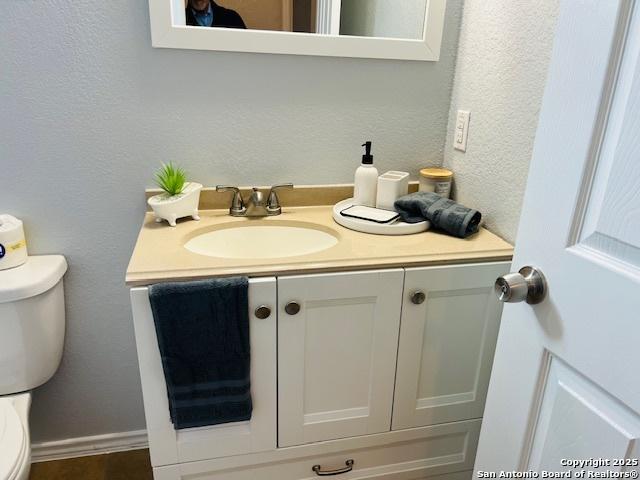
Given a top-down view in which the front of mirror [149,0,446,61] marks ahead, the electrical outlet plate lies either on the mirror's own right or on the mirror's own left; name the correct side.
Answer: on the mirror's own left

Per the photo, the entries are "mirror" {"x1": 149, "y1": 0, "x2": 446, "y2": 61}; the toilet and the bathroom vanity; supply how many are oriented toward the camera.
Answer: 3

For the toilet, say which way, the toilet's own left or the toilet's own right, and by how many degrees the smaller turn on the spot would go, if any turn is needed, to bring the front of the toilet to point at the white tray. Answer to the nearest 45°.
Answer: approximately 45° to the toilet's own left

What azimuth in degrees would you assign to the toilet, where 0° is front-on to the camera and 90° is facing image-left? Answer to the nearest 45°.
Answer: approximately 0°

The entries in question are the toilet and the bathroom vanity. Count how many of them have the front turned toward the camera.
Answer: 2

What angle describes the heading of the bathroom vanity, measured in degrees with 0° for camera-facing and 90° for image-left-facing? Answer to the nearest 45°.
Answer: approximately 0°
